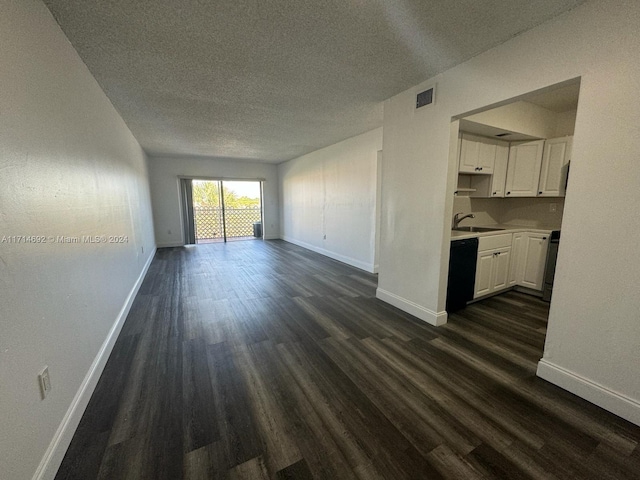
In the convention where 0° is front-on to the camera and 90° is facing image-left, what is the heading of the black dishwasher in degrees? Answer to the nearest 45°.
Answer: approximately 315°

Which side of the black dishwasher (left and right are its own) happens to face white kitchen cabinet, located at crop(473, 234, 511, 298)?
left

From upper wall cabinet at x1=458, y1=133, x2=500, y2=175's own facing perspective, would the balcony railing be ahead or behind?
behind
